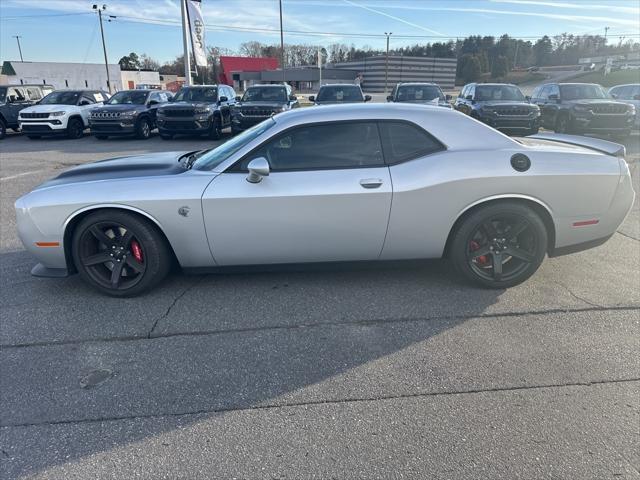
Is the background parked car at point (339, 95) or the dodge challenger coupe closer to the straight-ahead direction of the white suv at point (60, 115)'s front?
the dodge challenger coupe

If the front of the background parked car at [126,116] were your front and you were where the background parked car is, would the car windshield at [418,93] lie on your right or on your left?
on your left

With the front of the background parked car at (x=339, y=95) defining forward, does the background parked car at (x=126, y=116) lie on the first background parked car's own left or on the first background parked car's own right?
on the first background parked car's own right

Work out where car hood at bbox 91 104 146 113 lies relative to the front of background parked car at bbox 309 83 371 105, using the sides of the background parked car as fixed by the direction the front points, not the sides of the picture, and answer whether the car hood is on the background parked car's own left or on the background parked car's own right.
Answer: on the background parked car's own right

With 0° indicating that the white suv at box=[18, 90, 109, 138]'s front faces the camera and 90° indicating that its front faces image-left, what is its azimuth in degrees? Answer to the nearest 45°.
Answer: approximately 45°

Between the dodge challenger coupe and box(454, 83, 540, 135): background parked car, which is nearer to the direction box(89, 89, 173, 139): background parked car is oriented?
the dodge challenger coupe

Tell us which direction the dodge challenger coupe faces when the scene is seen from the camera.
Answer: facing to the left of the viewer

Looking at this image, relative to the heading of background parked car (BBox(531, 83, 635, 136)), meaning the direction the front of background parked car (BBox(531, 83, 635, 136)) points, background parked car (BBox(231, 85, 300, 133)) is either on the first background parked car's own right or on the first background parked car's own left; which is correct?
on the first background parked car's own right

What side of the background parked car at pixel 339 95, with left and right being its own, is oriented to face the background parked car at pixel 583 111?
left

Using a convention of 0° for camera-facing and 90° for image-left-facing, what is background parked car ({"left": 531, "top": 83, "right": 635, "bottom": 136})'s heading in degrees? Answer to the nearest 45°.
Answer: approximately 315°

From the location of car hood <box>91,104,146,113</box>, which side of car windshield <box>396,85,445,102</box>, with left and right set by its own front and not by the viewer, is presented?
right

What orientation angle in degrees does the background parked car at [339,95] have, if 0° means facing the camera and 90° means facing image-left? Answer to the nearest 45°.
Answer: approximately 0°
